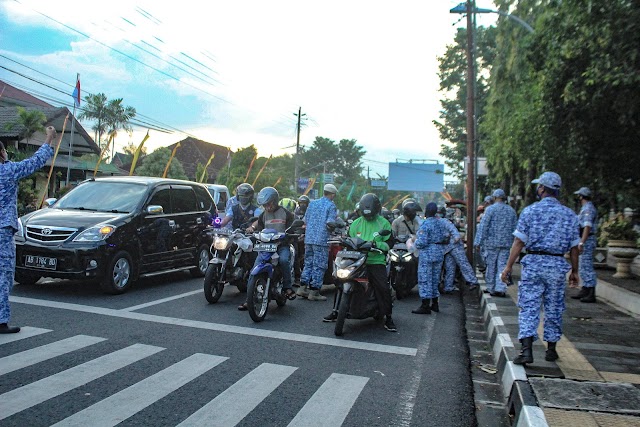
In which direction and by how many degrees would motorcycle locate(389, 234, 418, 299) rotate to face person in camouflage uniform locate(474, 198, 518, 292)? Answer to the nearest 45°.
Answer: approximately 90° to its left

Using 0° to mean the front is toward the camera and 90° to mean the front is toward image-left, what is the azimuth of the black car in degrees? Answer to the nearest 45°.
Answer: approximately 45°

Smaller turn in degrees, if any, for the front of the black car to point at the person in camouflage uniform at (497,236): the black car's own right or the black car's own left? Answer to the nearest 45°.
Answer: approximately 135° to the black car's own left

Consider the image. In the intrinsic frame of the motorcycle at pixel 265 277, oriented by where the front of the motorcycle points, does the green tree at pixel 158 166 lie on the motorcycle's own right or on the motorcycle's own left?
on the motorcycle's own right

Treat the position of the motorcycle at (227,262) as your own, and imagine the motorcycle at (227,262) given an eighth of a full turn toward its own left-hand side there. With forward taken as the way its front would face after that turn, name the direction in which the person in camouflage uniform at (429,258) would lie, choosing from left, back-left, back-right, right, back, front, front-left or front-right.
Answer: left

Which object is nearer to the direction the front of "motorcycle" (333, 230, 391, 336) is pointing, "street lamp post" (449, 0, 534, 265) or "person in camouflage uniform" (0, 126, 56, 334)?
the person in camouflage uniform
